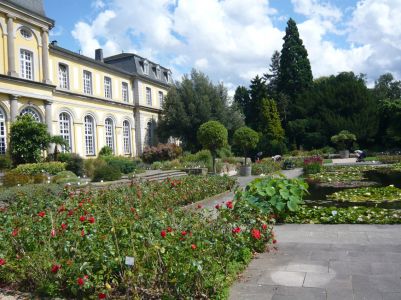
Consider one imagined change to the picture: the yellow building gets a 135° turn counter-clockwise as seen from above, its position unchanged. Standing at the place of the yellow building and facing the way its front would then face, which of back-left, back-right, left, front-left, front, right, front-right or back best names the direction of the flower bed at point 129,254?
back

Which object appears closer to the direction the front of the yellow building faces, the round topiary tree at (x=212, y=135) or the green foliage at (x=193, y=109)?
the round topiary tree

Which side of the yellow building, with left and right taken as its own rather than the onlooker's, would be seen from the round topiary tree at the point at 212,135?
front

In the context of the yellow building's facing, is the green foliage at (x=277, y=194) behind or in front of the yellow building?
in front

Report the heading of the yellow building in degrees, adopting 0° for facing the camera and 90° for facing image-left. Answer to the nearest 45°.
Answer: approximately 315°
